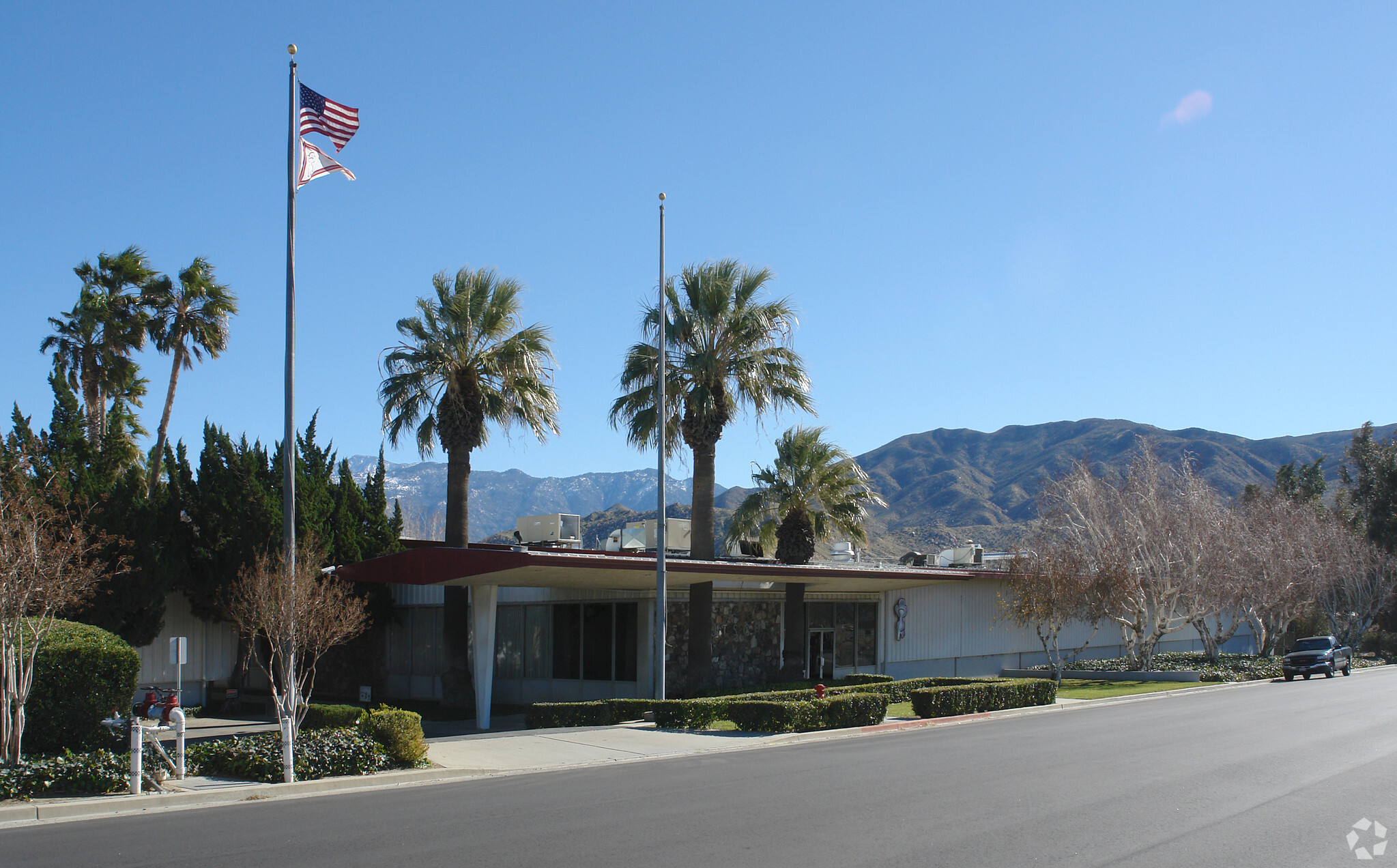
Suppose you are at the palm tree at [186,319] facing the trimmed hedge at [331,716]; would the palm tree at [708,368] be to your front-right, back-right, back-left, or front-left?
front-left

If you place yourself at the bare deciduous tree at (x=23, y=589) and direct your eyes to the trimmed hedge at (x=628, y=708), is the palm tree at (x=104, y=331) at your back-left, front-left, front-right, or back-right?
front-left

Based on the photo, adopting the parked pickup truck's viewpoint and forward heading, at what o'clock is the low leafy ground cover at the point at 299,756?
The low leafy ground cover is roughly at 11 o'clock from the parked pickup truck.

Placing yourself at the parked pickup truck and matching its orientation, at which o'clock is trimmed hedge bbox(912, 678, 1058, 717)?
The trimmed hedge is roughly at 11 o'clock from the parked pickup truck.

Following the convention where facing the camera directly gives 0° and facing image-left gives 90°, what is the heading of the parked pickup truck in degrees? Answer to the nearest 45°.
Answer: approximately 45°

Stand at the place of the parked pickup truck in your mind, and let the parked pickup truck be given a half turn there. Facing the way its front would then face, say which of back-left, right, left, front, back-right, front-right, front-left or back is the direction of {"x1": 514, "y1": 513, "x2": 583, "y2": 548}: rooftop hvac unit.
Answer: back

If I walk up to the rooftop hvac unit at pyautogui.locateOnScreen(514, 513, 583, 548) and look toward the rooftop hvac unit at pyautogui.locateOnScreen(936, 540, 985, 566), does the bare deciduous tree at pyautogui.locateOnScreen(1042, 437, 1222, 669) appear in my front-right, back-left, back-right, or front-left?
front-right

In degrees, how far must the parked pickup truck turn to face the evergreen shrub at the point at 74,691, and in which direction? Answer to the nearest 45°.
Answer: approximately 45° to its left

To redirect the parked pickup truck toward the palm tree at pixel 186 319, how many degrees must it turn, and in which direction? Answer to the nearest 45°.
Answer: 0° — it already faces it

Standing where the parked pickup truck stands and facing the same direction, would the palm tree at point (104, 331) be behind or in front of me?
in front

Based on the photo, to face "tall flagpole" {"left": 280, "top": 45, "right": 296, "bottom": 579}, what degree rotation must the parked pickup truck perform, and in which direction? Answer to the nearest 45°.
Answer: approximately 45° to its left

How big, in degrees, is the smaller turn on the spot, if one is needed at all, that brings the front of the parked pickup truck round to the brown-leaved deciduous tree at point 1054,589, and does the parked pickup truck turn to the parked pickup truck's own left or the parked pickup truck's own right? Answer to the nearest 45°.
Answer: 0° — it already faces it

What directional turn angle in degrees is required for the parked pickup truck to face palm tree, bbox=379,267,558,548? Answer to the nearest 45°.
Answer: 0° — it already faces it

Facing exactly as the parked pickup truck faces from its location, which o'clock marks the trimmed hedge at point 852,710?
The trimmed hedge is roughly at 11 o'clock from the parked pickup truck.

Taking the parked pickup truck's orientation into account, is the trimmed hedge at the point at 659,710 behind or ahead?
ahead
